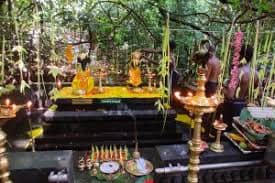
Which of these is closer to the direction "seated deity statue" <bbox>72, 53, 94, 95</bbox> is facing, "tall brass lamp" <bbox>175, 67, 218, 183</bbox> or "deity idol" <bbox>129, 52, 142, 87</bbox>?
the tall brass lamp

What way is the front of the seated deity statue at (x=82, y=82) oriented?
toward the camera

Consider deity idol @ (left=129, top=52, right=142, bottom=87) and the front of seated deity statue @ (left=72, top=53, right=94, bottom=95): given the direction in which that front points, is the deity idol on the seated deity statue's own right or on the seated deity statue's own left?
on the seated deity statue's own left

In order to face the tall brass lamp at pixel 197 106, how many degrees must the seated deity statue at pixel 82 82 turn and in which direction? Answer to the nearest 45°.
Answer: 0° — it already faces it
